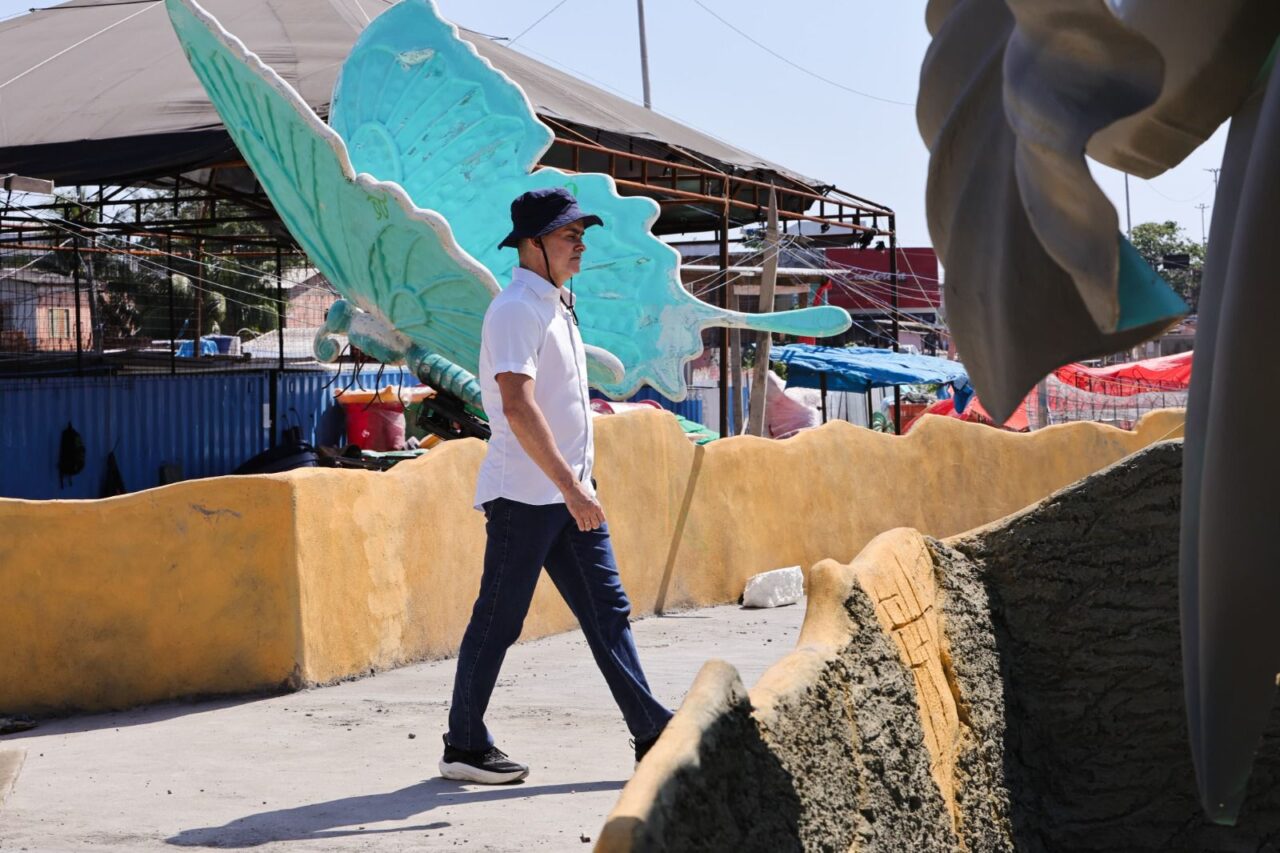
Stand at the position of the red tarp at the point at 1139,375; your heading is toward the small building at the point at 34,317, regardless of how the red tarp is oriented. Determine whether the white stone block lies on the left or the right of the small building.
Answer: left

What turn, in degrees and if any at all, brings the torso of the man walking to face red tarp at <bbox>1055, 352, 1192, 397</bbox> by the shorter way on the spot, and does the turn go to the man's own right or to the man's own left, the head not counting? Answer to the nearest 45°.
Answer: approximately 45° to the man's own left

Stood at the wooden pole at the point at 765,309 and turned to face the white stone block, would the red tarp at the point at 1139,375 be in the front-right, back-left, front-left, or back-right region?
back-left

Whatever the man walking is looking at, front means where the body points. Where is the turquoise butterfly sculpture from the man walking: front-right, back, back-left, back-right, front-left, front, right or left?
left

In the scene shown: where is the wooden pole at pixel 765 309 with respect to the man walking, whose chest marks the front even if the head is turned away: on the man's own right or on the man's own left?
on the man's own left

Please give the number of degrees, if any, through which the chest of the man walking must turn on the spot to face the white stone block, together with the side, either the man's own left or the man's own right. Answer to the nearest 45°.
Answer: approximately 90° to the man's own left

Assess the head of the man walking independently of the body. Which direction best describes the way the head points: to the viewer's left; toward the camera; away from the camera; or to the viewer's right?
to the viewer's right

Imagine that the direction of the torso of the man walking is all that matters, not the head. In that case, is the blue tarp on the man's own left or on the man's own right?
on the man's own left

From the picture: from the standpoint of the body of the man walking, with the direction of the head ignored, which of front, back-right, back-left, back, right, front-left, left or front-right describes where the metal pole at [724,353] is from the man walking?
left

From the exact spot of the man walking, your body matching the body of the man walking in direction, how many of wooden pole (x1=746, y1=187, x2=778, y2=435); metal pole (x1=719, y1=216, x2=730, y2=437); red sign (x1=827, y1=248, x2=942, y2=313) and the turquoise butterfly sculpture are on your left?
4

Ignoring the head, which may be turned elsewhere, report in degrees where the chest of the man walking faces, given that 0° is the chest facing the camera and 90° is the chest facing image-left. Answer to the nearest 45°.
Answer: approximately 270°

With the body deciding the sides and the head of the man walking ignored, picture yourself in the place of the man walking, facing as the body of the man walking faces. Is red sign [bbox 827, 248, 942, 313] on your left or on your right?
on your left

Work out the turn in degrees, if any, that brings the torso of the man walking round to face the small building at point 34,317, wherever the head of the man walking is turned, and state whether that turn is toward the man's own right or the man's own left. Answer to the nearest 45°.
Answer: approximately 135° to the man's own left
